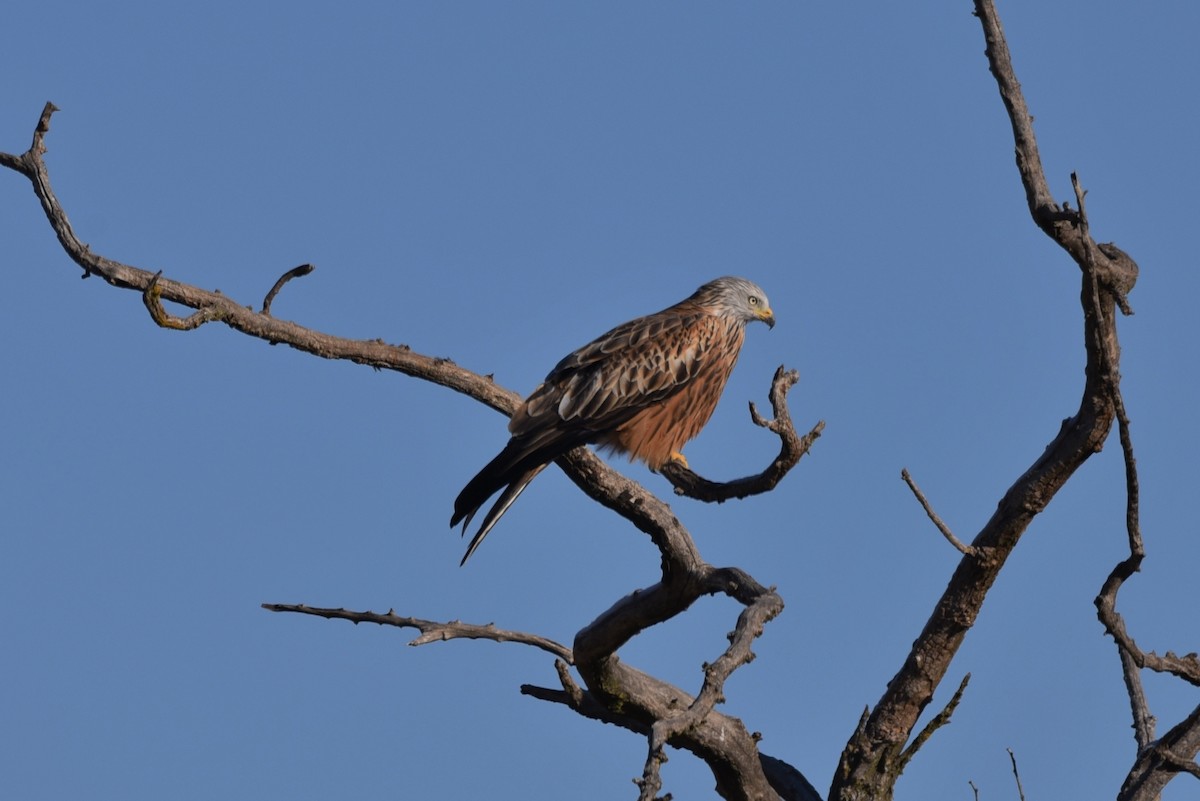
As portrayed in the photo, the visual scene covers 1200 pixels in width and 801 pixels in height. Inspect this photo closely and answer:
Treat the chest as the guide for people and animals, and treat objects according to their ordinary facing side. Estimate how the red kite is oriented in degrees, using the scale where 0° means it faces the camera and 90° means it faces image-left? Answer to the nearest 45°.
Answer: approximately 270°

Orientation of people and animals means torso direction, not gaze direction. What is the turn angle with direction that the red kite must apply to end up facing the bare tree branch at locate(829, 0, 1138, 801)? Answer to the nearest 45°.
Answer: approximately 45° to its right
